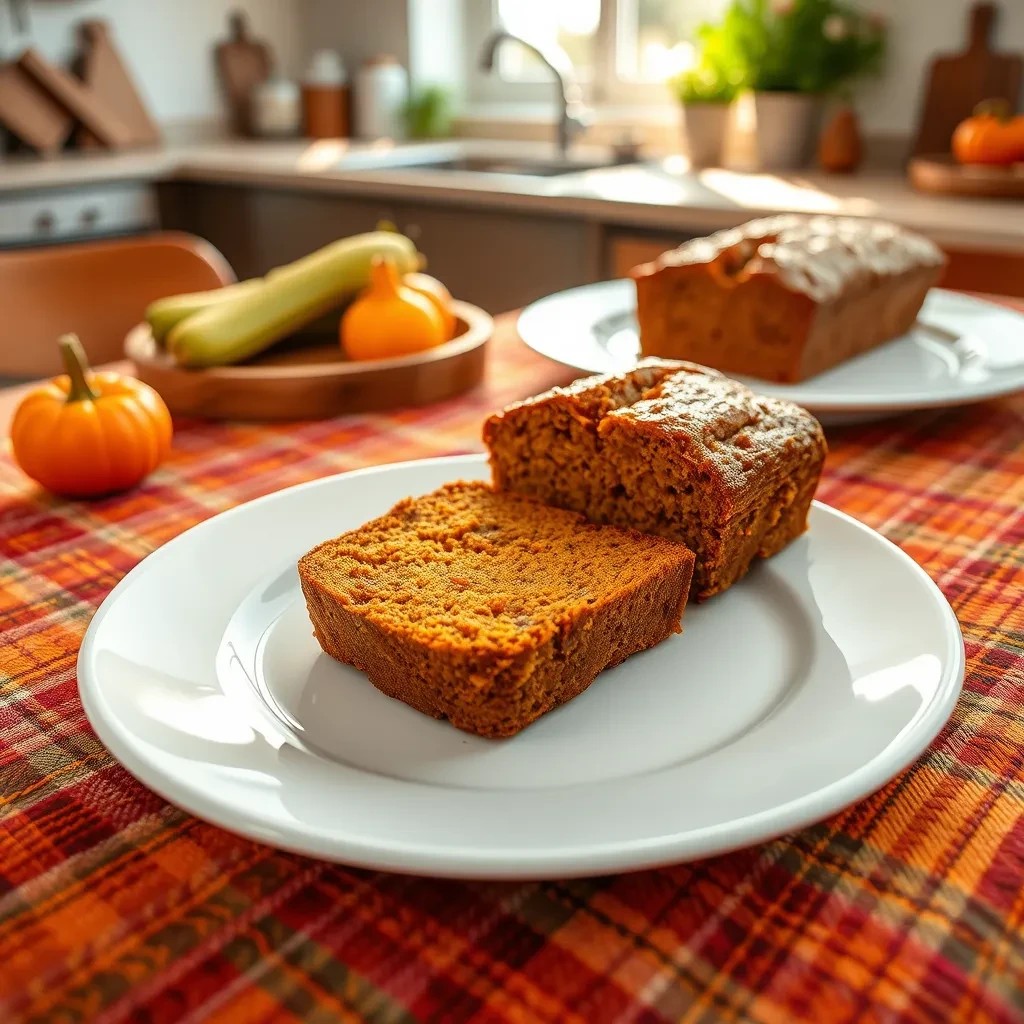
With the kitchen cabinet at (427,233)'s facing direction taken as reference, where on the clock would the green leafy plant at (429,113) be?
The green leafy plant is roughly at 6 o'clock from the kitchen cabinet.

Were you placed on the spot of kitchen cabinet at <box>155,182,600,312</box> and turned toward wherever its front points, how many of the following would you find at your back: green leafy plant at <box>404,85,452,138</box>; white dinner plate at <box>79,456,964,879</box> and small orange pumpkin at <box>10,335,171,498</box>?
1

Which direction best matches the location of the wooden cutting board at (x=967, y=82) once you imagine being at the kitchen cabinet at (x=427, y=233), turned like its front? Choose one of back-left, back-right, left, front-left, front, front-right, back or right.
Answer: left

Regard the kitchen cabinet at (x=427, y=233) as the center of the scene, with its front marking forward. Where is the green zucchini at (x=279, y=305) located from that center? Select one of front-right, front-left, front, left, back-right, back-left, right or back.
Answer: front

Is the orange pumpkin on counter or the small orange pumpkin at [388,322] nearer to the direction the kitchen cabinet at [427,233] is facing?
the small orange pumpkin

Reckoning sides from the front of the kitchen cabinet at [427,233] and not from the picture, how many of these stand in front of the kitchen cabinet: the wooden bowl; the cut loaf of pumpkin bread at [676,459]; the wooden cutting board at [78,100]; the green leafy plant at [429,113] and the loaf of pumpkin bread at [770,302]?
3

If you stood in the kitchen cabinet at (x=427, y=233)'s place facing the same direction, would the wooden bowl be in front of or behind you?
in front

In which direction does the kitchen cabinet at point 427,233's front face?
toward the camera

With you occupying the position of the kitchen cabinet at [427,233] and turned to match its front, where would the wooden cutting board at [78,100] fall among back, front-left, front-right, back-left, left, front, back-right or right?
back-right

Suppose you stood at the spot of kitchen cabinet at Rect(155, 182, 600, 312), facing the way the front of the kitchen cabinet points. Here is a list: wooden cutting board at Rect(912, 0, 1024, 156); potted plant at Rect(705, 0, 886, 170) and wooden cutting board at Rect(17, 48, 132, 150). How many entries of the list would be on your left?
2

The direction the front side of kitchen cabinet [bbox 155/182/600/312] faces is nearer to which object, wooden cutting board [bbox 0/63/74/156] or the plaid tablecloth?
the plaid tablecloth

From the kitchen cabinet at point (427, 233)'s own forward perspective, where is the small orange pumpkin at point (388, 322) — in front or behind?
in front

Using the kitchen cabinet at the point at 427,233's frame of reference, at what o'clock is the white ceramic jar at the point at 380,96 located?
The white ceramic jar is roughly at 6 o'clock from the kitchen cabinet.

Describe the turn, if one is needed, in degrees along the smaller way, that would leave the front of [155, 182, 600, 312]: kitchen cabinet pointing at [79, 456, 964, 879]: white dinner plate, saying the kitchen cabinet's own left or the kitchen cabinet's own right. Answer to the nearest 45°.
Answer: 0° — it already faces it

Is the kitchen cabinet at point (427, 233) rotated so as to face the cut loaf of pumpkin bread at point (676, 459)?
yes

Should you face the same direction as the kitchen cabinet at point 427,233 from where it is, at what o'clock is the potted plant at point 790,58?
The potted plant is roughly at 9 o'clock from the kitchen cabinet.
